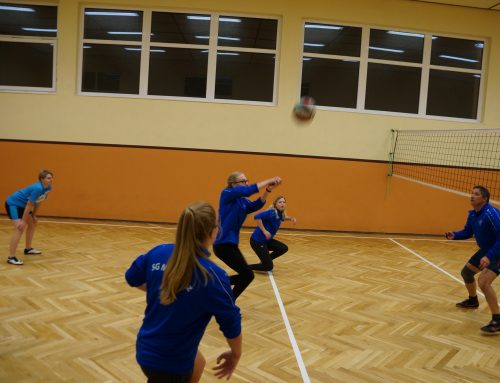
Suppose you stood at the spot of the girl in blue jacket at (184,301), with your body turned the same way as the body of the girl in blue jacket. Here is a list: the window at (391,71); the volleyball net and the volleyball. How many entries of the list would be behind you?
0

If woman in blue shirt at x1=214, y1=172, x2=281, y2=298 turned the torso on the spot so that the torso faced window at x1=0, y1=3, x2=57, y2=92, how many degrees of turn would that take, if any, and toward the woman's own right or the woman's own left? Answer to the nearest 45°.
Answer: approximately 135° to the woman's own left

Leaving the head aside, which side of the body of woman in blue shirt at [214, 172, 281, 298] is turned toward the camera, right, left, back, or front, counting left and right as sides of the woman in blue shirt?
right

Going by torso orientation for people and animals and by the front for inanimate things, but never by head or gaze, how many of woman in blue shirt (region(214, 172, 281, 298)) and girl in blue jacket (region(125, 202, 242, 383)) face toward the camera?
0

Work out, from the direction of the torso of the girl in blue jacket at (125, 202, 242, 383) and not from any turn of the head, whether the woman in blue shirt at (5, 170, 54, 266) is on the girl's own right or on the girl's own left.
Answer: on the girl's own left

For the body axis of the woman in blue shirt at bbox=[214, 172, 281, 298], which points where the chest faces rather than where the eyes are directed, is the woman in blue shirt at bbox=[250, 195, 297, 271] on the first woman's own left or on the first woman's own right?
on the first woman's own left

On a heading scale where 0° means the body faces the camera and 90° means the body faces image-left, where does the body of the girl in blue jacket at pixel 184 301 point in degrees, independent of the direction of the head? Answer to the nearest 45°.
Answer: approximately 225°
